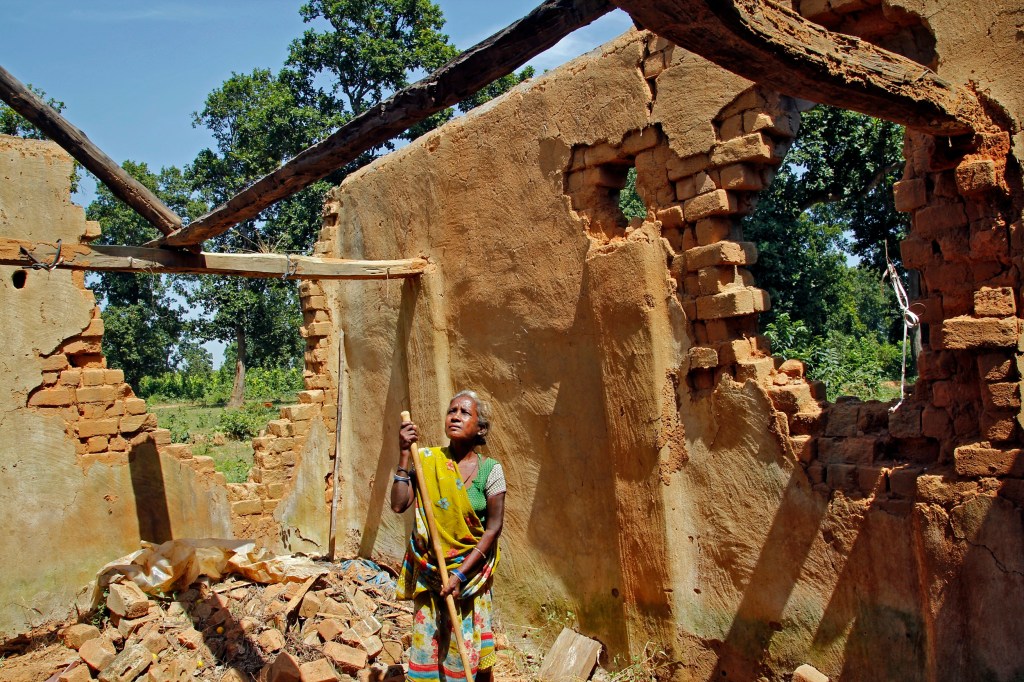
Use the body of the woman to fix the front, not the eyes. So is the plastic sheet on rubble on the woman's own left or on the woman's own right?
on the woman's own right

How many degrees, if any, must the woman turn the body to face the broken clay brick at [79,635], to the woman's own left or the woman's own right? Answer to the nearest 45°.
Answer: approximately 90° to the woman's own right

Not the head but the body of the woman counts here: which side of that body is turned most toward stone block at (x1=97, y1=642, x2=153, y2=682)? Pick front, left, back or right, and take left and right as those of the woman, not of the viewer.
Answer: right

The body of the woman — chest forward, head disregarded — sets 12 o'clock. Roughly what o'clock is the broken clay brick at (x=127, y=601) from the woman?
The broken clay brick is roughly at 3 o'clock from the woman.

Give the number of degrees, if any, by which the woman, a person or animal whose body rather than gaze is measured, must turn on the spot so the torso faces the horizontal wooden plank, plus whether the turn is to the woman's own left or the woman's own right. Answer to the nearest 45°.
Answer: approximately 90° to the woman's own right

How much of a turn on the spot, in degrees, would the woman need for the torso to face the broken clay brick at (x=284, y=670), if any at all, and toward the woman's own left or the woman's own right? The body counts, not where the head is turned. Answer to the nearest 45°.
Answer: approximately 90° to the woman's own right

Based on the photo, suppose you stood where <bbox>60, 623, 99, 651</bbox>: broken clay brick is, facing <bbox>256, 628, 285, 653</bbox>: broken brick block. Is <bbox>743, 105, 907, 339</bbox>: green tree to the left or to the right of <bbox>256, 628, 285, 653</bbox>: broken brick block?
left

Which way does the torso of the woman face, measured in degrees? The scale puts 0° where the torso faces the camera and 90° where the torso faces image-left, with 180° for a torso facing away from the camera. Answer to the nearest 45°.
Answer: approximately 45°

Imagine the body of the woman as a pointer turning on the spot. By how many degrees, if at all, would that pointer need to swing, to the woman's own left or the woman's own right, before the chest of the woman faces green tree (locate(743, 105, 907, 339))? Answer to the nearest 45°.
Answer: approximately 180°
